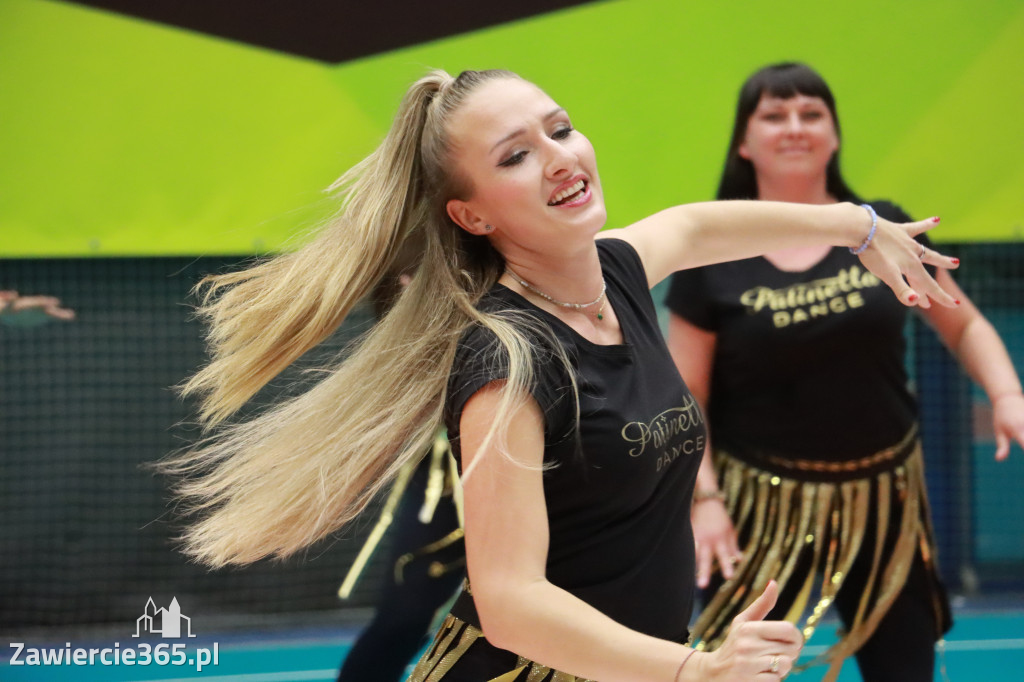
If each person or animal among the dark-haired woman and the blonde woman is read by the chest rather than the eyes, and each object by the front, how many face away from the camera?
0

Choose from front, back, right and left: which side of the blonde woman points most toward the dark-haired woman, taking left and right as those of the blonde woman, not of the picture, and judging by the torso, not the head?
left

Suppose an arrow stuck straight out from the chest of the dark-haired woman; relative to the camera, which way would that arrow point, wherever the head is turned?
toward the camera

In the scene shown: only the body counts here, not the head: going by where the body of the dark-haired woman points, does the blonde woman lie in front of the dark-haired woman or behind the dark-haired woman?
in front
